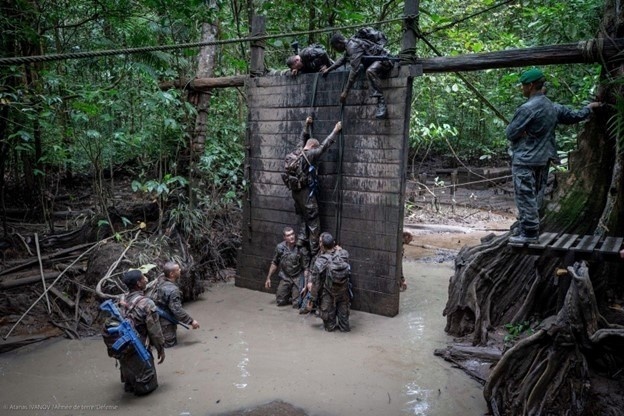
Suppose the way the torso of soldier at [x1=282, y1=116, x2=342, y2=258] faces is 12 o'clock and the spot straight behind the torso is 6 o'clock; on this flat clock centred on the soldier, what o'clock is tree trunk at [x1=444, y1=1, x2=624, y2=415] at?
The tree trunk is roughly at 3 o'clock from the soldier.

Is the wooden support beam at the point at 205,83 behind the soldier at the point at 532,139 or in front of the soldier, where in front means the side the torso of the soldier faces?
in front

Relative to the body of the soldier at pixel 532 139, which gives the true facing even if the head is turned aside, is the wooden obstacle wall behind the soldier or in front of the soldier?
in front

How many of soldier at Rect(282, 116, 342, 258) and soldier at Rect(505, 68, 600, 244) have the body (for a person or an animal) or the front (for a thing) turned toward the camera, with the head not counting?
0

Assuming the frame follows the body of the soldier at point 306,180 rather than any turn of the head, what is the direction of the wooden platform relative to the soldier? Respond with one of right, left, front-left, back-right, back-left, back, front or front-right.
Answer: right

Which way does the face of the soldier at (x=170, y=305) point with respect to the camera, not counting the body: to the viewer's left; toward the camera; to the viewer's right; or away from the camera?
to the viewer's right

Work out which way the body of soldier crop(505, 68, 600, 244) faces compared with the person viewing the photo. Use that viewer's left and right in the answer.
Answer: facing away from the viewer and to the left of the viewer

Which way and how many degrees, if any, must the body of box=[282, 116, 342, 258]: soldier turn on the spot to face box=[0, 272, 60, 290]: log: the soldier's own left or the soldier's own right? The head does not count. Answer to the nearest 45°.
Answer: approximately 135° to the soldier's own left

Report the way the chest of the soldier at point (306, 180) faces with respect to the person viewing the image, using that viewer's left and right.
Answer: facing away from the viewer and to the right of the viewer
